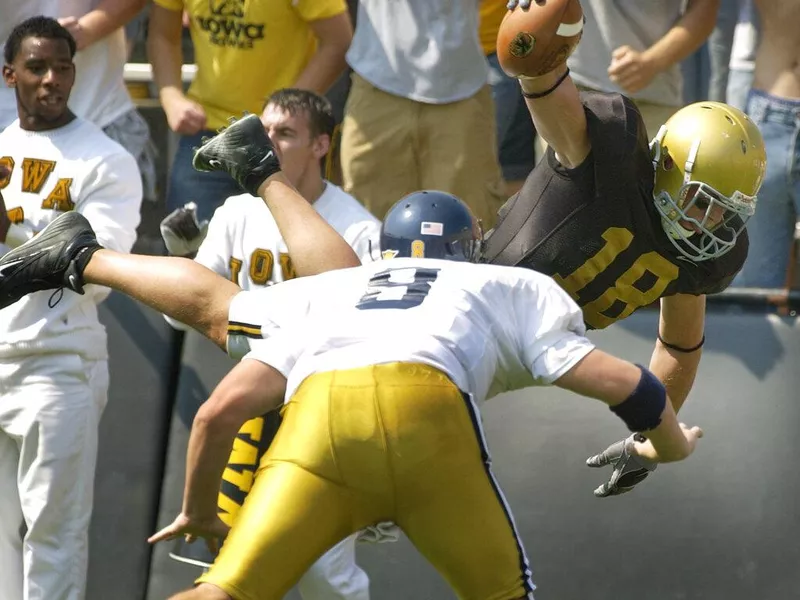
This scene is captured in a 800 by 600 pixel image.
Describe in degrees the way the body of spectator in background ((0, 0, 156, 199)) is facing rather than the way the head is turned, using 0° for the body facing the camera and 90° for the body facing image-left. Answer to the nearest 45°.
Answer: approximately 0°

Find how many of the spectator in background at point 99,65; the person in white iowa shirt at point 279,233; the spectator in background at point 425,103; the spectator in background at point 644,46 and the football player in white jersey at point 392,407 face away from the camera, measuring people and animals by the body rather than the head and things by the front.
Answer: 1

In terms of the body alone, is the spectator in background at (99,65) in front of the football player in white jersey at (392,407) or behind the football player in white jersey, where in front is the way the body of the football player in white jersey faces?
in front

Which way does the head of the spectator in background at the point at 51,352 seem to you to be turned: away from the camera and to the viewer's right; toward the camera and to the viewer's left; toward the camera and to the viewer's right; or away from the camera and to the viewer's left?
toward the camera and to the viewer's right

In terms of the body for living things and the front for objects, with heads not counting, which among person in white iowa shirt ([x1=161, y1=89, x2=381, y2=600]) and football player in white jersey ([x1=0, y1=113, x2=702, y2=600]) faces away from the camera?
football player in white jersey ([x1=0, y1=113, x2=702, y2=600])

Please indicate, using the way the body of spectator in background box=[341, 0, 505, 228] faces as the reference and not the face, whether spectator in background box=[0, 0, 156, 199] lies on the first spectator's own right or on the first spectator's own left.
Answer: on the first spectator's own right

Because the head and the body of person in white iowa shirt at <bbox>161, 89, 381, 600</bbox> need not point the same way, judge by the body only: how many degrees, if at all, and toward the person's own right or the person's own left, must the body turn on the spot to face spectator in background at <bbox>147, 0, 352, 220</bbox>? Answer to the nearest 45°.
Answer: approximately 135° to the person's own right

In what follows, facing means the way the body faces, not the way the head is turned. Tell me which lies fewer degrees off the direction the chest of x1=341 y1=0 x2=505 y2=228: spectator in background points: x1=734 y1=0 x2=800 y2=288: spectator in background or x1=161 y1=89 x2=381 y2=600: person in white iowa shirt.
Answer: the person in white iowa shirt

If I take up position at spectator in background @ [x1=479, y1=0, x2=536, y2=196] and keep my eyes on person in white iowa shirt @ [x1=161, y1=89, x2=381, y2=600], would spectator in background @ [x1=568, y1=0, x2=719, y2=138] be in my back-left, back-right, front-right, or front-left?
back-left

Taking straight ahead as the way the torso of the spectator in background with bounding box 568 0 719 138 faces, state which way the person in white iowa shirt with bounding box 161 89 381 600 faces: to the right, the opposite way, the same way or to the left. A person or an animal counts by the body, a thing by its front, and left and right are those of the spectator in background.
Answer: the same way

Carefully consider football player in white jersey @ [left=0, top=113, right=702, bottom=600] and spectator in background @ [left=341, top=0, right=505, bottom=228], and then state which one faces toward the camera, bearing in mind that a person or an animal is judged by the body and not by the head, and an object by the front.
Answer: the spectator in background

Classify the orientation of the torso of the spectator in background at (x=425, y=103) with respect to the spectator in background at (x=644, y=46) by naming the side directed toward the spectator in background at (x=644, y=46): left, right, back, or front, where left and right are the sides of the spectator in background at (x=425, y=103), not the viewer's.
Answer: left

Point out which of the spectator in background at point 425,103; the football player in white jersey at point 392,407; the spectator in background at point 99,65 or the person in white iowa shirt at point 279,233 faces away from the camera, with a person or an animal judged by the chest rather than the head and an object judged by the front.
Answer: the football player in white jersey at point 392,407

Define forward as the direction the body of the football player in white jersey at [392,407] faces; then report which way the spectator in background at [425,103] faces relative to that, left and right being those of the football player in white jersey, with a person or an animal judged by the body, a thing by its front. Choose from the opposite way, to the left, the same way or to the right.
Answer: the opposite way

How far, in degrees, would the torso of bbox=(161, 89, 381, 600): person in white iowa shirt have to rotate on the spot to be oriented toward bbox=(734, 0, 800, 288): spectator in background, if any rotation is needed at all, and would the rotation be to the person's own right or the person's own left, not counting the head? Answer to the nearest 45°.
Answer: approximately 135° to the person's own left

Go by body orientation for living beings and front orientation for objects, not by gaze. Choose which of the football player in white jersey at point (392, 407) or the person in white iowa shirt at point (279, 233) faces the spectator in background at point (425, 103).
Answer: the football player in white jersey at point (392, 407)

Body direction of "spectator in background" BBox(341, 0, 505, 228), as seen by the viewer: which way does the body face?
toward the camera

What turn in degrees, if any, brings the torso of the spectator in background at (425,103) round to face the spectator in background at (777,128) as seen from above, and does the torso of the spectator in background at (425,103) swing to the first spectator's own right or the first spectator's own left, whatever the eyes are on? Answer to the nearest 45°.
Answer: approximately 90° to the first spectator's own left

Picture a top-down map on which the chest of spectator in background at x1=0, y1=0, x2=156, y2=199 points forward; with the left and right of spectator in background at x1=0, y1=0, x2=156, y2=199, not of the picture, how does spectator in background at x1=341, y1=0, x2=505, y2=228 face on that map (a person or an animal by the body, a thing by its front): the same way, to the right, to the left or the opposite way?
the same way
